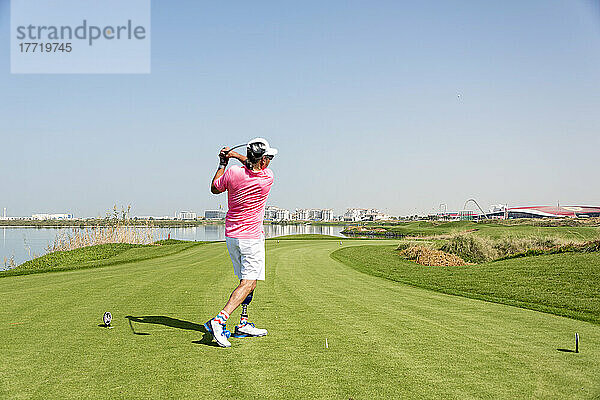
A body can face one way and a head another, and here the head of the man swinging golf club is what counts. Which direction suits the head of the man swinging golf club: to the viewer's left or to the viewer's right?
to the viewer's right

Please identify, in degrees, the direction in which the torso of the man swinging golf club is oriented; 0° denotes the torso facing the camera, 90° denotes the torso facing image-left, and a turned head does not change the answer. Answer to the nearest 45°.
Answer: approximately 225°
